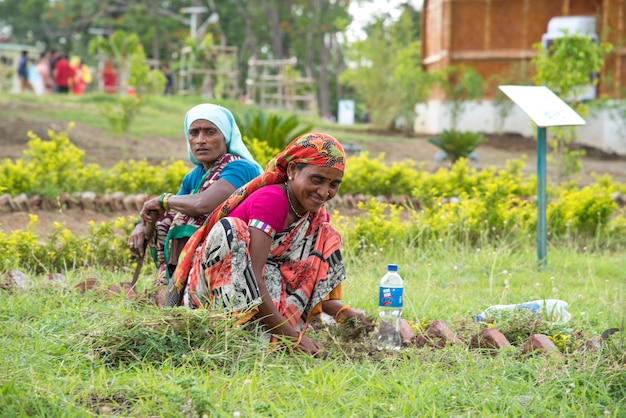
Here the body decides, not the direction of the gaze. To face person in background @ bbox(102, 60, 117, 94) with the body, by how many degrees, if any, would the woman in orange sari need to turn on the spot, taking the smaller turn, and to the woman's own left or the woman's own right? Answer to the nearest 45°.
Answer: approximately 135° to the woman's own left

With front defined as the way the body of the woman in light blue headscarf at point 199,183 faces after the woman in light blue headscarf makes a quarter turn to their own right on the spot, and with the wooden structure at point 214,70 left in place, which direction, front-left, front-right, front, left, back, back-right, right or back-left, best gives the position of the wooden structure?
front-right

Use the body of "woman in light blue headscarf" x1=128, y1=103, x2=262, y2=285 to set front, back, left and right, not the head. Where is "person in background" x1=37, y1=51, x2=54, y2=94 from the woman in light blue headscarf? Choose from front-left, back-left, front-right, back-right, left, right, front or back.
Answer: back-right

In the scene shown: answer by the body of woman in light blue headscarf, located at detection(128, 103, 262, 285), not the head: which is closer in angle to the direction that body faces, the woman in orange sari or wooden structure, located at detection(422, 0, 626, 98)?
the woman in orange sari

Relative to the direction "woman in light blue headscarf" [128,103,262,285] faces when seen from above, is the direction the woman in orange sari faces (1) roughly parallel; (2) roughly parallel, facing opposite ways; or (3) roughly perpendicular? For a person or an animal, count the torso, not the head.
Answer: roughly perpendicular

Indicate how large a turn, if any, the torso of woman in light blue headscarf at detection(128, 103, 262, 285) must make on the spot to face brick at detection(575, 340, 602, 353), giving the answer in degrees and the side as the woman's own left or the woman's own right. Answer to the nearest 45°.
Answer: approximately 90° to the woman's own left

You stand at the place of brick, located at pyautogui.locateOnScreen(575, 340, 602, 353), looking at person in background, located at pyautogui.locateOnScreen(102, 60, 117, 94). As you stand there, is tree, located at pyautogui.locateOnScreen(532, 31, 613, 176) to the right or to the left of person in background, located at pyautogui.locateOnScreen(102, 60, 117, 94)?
right

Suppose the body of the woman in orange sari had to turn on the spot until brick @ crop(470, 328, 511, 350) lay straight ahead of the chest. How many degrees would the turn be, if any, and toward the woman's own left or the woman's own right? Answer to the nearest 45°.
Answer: approximately 45° to the woman's own left

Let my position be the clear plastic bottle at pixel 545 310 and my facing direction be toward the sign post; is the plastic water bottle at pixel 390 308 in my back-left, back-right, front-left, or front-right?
back-left

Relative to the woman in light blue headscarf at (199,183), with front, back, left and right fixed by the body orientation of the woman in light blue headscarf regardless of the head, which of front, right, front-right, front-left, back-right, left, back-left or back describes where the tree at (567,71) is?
back

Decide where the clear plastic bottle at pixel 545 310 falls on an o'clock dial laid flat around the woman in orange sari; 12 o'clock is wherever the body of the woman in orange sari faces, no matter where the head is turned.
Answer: The clear plastic bottle is roughly at 10 o'clock from the woman in orange sari.
